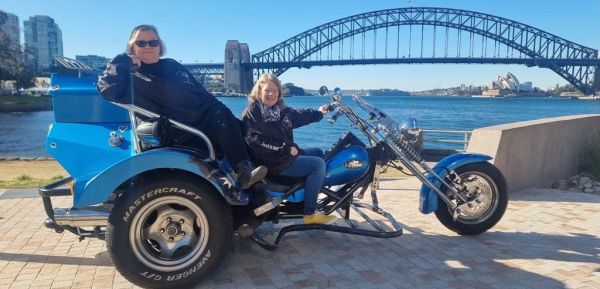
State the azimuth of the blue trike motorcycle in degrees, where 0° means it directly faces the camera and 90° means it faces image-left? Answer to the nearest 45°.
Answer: approximately 270°

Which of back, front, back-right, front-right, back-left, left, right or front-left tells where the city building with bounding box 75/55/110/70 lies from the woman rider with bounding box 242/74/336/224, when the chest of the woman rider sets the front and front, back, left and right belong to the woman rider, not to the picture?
back

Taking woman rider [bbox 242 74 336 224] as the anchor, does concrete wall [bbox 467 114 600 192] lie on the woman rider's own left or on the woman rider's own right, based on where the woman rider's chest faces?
on the woman rider's own left

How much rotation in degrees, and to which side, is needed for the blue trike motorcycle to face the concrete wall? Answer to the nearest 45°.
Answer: approximately 45° to its left

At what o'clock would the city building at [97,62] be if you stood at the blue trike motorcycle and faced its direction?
The city building is roughly at 8 o'clock from the blue trike motorcycle.

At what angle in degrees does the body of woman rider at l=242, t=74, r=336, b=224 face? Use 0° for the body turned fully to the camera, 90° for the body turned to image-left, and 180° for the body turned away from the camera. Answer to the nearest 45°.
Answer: approximately 315°
